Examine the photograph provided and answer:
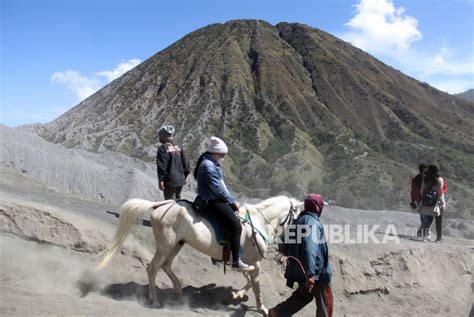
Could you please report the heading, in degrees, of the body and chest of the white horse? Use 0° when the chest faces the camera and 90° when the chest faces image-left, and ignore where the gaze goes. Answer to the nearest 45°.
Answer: approximately 270°

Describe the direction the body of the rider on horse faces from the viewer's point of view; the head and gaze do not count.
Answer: to the viewer's right

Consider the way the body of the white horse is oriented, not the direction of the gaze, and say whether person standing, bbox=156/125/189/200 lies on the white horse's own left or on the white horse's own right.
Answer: on the white horse's own left

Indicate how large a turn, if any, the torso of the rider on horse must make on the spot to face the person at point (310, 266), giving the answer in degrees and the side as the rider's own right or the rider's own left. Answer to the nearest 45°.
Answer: approximately 45° to the rider's own right

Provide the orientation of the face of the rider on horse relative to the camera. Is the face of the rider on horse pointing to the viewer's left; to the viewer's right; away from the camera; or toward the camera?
to the viewer's right

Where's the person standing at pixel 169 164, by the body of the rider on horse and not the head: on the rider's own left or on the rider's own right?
on the rider's own left
